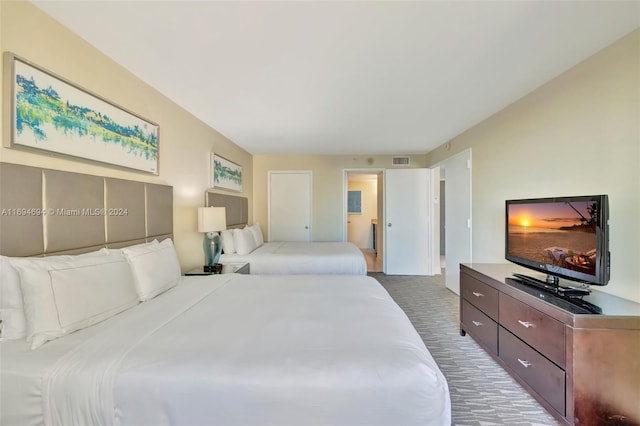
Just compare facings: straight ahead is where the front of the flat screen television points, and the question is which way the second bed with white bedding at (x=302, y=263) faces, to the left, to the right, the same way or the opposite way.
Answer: the opposite way

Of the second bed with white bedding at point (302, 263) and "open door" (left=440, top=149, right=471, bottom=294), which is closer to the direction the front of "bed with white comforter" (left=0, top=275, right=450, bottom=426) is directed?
the open door

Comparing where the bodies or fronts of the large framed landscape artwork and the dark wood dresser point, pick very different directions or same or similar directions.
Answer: very different directions

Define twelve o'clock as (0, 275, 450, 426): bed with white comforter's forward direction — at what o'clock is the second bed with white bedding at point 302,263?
The second bed with white bedding is roughly at 10 o'clock from the bed with white comforter.

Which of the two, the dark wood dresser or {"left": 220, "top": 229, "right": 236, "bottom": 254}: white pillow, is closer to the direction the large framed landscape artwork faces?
the dark wood dresser

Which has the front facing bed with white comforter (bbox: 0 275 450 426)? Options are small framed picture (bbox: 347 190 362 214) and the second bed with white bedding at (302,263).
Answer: the small framed picture

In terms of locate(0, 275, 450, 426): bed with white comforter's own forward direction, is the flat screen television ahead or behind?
ahead

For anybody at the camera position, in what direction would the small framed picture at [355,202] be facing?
facing the viewer

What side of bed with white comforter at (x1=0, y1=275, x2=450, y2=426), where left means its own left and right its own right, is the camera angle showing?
right

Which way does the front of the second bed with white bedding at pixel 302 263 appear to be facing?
to the viewer's right

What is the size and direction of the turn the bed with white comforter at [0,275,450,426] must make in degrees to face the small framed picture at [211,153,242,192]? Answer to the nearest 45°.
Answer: approximately 90° to its left

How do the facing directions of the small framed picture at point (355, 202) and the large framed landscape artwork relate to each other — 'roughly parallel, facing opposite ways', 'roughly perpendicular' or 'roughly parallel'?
roughly perpendicular

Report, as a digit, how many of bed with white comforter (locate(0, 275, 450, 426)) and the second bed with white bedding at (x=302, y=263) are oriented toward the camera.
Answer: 0

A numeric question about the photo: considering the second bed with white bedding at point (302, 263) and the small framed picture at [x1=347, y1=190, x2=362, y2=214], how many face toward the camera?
1

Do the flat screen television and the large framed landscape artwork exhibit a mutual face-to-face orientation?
yes

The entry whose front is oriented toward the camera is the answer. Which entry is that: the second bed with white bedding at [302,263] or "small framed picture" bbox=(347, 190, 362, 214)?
the small framed picture

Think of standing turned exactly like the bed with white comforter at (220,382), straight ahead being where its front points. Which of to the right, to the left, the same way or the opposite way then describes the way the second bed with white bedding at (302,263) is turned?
the same way

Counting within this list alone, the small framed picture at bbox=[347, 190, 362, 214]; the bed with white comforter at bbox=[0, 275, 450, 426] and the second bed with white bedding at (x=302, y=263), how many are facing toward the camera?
1

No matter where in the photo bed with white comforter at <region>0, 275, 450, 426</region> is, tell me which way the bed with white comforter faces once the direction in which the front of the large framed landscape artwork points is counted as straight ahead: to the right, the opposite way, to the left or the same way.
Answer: the same way

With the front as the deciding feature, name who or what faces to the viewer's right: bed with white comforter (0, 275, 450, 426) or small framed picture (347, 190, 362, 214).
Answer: the bed with white comforter

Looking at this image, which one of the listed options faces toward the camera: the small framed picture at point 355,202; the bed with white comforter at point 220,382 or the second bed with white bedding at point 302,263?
the small framed picture
